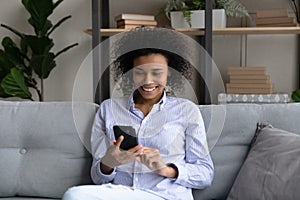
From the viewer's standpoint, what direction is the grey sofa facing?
toward the camera

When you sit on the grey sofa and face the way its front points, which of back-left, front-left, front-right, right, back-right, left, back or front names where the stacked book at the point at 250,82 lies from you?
back-left

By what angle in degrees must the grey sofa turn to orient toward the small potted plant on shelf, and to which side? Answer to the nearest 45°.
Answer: approximately 135° to its left

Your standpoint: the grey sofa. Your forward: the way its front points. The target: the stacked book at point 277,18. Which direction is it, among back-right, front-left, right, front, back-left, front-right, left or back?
back-left

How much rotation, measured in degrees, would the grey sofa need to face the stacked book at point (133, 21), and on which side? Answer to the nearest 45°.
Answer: approximately 180°
